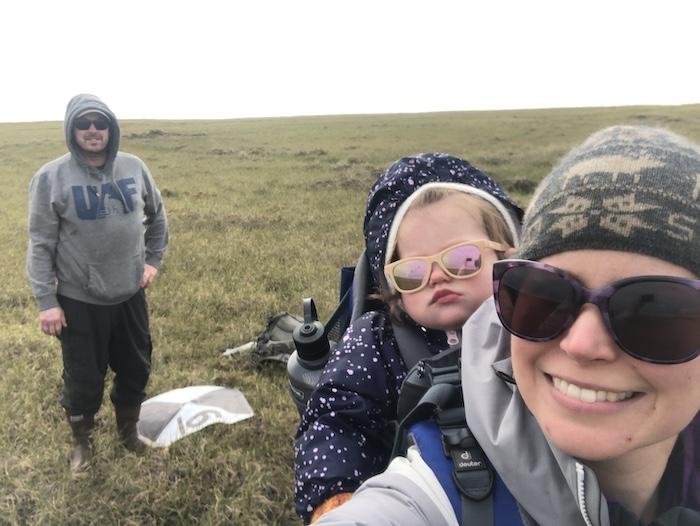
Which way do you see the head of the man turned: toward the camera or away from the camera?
toward the camera

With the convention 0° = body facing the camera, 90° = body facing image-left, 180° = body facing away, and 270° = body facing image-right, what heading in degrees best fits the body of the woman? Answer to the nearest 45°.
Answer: approximately 0°

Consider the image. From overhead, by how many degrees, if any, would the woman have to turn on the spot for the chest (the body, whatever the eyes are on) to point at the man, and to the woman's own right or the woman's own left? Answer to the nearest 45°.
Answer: approximately 135° to the woman's own right
